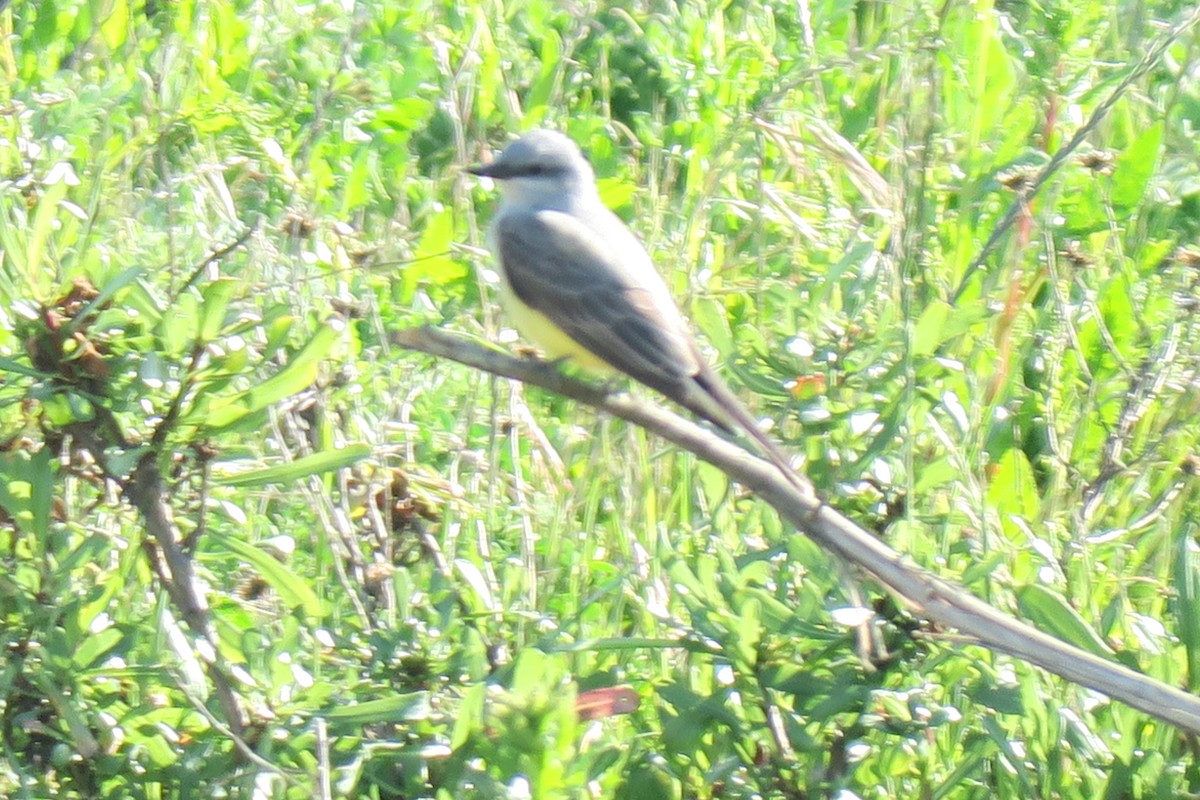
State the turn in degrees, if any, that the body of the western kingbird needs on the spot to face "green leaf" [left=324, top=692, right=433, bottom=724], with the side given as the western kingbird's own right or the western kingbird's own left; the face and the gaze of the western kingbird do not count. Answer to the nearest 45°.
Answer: approximately 90° to the western kingbird's own left

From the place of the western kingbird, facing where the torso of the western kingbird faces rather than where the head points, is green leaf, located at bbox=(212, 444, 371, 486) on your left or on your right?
on your left

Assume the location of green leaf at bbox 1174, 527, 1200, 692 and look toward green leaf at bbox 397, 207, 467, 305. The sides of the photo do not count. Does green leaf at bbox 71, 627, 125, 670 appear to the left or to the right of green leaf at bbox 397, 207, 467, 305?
left

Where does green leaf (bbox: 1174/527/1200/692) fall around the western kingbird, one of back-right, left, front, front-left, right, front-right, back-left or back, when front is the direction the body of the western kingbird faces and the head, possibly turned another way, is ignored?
back-left

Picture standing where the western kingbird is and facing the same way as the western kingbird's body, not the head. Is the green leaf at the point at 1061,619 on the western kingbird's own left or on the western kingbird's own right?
on the western kingbird's own left

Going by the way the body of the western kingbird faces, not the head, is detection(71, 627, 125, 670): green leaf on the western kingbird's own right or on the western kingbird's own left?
on the western kingbird's own left

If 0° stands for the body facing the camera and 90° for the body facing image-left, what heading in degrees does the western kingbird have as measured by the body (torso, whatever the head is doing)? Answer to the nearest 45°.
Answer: approximately 90°
